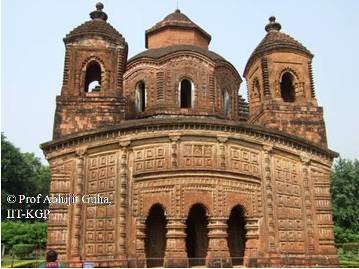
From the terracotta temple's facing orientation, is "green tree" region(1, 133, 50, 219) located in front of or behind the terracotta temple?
behind

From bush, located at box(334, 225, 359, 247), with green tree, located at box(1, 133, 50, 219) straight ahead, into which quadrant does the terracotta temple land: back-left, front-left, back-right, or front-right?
front-left

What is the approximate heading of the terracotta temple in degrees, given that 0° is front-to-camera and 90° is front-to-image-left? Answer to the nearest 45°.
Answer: approximately 0°

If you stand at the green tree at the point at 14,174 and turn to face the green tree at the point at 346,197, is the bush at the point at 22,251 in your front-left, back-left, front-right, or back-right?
front-right

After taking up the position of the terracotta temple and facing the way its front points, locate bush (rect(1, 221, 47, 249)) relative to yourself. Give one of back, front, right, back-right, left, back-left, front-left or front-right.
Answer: back-right

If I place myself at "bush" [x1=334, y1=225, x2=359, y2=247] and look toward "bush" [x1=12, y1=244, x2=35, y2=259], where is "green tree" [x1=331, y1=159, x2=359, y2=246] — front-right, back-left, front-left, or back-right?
back-right

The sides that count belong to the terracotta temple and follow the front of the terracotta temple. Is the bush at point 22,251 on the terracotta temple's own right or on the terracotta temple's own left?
on the terracotta temple's own right
